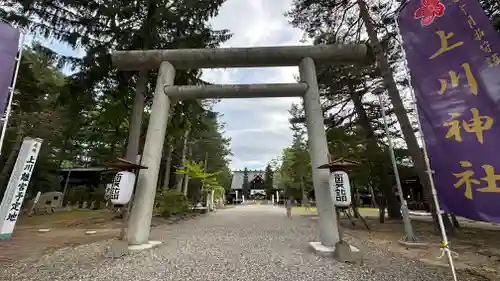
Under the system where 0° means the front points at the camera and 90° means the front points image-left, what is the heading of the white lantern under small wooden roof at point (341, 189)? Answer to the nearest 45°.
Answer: approximately 0°

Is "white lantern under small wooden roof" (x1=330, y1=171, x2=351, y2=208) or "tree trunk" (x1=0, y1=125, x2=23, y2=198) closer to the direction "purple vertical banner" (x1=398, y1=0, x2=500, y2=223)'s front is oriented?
the tree trunk

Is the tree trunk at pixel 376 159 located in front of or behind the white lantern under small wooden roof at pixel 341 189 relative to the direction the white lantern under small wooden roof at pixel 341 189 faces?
behind

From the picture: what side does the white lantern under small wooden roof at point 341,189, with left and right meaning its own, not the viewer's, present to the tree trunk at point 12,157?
right

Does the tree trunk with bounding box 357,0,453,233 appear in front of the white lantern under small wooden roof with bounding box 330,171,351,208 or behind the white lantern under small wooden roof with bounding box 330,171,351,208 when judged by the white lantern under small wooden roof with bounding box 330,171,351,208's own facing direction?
behind

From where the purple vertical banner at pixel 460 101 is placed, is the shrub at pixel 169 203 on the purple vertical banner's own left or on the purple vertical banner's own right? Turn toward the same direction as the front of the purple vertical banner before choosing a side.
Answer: on the purple vertical banner's own right

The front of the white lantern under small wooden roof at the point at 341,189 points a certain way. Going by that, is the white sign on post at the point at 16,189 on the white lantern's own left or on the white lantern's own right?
on the white lantern's own right

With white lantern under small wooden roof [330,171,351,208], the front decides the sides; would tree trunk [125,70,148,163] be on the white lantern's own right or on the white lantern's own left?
on the white lantern's own right

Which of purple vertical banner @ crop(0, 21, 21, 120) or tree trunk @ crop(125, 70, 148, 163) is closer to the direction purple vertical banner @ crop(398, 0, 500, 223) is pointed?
the purple vertical banner

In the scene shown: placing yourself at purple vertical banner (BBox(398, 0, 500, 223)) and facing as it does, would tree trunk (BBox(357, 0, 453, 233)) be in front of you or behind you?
behind
